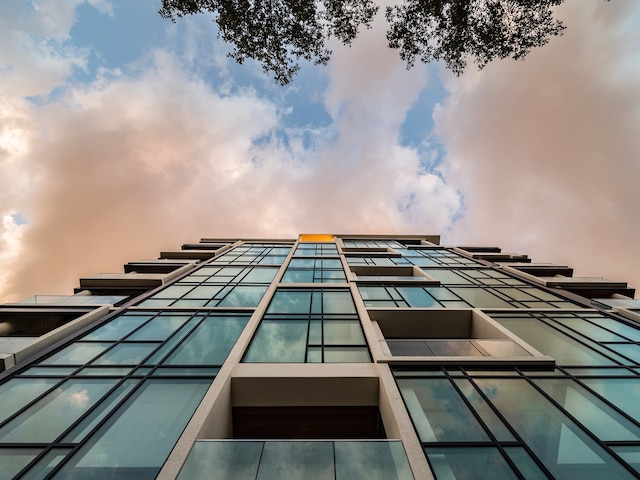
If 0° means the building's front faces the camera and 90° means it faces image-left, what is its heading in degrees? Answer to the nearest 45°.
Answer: approximately 0°
